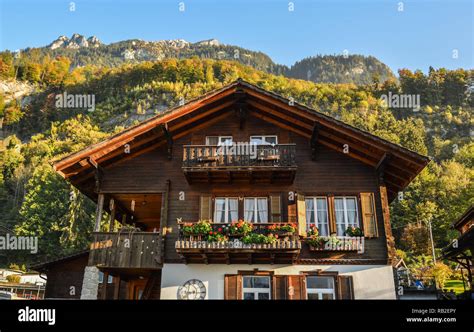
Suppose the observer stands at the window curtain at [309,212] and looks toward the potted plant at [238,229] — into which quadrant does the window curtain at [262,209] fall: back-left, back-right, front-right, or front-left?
front-right

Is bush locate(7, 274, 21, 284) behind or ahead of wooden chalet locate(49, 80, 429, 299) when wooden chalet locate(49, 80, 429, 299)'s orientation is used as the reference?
behind

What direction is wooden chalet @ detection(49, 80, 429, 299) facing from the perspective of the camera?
toward the camera

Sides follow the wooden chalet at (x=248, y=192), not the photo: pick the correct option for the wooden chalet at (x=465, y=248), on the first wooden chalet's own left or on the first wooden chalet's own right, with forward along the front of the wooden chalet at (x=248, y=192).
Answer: on the first wooden chalet's own left
